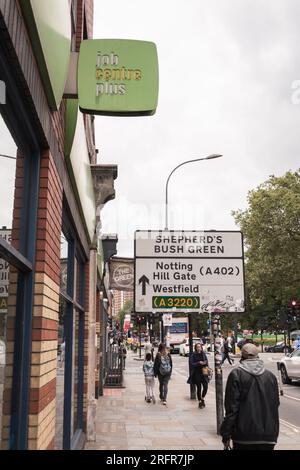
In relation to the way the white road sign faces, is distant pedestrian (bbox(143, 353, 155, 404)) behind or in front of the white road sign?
behind

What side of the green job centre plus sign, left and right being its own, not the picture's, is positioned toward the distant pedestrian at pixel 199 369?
back

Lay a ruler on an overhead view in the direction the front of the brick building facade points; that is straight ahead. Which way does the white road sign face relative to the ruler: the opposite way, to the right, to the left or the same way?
to the right

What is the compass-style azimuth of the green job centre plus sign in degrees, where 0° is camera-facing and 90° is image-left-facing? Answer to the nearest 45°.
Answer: approximately 0°

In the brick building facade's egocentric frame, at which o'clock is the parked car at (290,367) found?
The parked car is roughly at 10 o'clock from the brick building facade.

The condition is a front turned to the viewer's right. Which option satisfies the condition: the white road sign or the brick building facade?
the brick building facade

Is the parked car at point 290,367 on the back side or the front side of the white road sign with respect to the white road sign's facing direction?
on the back side

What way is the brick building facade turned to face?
to the viewer's right

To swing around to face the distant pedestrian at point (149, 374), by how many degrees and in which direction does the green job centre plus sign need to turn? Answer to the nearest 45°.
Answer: approximately 180°
